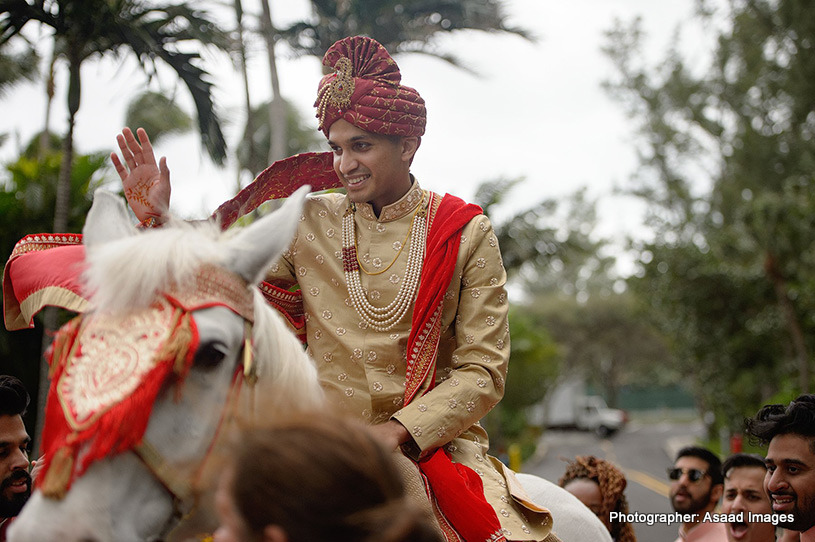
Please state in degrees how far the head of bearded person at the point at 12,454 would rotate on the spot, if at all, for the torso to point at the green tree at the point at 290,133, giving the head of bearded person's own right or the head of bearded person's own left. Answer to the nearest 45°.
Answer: approximately 135° to the head of bearded person's own left

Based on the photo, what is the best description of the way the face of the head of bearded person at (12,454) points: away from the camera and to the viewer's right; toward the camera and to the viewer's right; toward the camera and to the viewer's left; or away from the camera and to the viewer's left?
toward the camera and to the viewer's right

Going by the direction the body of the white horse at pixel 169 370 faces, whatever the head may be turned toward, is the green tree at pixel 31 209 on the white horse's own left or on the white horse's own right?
on the white horse's own right

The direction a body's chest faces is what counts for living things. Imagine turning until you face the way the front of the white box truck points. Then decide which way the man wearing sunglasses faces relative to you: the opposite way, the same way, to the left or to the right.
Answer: to the right

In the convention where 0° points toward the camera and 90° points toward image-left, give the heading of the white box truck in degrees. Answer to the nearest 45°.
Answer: approximately 315°

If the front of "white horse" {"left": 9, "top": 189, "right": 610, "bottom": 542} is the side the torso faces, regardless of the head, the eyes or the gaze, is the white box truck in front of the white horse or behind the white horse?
behind

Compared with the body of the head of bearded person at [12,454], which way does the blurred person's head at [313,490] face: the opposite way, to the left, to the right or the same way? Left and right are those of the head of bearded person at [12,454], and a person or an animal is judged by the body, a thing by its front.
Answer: the opposite way

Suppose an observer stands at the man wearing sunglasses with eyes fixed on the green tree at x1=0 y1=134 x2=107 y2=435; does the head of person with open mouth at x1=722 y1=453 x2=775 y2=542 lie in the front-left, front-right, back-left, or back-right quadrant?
back-left

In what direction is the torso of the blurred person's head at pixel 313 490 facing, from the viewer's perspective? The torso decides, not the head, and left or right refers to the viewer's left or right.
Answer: facing away from the viewer and to the left of the viewer
